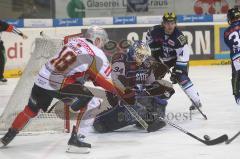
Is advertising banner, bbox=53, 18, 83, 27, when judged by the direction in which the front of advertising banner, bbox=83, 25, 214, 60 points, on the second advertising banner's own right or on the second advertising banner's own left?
on the second advertising banner's own right

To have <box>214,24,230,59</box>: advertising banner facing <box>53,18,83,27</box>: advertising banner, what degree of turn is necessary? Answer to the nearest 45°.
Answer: approximately 90° to its right

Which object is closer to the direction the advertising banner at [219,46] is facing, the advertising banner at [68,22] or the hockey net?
the hockey net

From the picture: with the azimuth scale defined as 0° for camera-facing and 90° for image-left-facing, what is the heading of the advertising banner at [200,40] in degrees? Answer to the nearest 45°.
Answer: approximately 0°

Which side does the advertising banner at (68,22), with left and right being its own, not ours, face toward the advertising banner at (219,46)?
left
